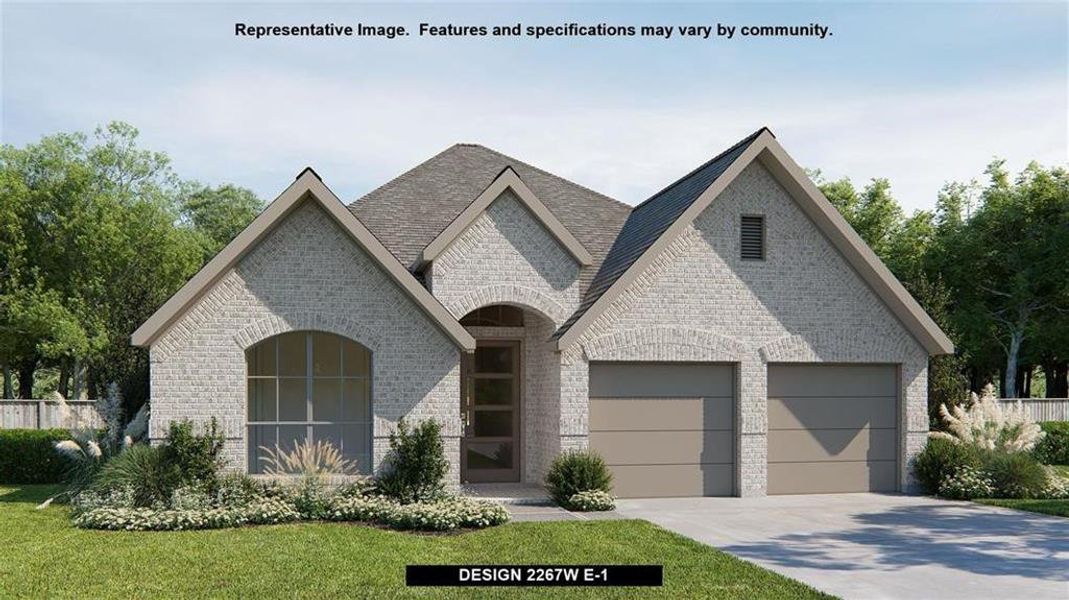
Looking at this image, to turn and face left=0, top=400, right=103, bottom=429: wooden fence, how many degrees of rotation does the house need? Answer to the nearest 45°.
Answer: approximately 135° to its right

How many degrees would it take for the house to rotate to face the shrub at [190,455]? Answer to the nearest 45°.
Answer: approximately 45° to its right

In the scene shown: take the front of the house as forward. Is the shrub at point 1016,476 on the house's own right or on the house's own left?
on the house's own left

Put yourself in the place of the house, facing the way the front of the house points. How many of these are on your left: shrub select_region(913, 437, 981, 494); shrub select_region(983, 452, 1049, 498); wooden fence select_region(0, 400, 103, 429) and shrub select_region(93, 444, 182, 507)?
2

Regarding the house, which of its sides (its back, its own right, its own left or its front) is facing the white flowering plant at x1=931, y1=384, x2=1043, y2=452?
left

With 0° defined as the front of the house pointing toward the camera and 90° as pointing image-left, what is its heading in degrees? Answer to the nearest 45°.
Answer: approximately 0°

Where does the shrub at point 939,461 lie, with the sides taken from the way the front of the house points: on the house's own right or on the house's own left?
on the house's own left
